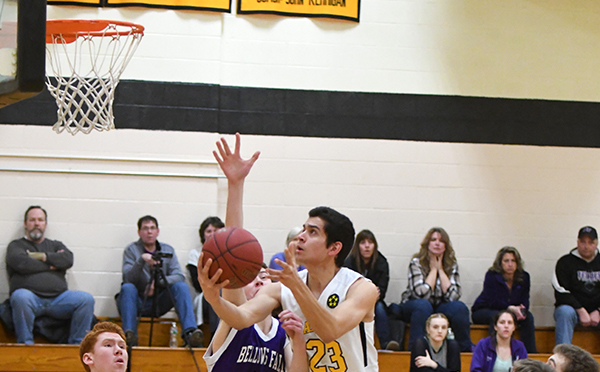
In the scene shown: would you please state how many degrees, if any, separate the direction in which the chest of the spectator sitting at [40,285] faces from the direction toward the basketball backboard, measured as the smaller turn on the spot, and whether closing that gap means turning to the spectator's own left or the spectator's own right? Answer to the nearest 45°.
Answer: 0° — they already face it

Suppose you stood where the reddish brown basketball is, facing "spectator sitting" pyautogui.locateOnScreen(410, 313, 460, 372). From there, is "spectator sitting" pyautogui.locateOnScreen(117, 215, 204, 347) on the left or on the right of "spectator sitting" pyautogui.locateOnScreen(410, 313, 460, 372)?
left

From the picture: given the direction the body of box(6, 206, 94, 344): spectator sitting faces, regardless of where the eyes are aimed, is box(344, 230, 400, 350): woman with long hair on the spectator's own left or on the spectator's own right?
on the spectator's own left

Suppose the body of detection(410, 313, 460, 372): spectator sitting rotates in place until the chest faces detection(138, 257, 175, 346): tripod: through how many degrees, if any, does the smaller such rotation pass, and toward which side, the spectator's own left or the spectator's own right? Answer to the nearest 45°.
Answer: approximately 90° to the spectator's own right

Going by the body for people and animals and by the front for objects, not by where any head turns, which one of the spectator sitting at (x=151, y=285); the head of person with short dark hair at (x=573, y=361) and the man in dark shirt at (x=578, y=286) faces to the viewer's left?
the head of person with short dark hair at (x=573, y=361)

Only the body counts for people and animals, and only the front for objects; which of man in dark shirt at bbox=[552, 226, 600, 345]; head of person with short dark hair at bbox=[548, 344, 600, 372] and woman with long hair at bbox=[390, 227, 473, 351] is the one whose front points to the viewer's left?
the head of person with short dark hair

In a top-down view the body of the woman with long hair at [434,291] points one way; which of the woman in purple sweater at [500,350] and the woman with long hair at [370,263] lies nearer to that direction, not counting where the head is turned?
the woman in purple sweater
